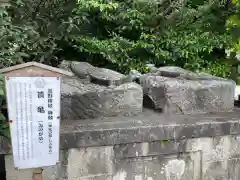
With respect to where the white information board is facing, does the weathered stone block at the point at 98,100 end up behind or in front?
behind

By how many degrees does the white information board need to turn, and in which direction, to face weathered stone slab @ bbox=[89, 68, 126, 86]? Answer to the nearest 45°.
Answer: approximately 135° to its left

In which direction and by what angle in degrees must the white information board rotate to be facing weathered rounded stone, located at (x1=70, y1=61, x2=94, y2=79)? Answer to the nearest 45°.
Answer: approximately 180°

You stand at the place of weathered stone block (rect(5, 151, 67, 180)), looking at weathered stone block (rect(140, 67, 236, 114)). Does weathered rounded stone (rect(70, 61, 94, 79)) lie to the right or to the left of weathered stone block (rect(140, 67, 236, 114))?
left

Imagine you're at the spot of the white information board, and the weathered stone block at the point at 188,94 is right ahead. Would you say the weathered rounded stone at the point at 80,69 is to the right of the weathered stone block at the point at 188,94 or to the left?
left

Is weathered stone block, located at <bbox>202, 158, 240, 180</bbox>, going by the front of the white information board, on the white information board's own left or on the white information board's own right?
on the white information board's own left

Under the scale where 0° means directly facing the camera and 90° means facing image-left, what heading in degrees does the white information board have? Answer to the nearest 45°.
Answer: approximately 0°
